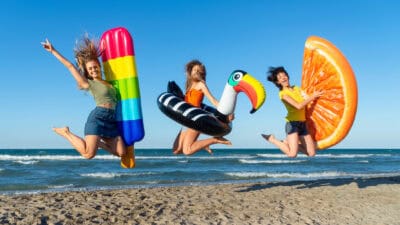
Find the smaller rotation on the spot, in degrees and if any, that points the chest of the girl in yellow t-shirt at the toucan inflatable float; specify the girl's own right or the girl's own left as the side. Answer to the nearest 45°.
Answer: approximately 90° to the girl's own right

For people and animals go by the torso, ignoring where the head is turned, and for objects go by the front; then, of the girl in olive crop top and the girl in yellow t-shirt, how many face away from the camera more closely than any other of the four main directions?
0

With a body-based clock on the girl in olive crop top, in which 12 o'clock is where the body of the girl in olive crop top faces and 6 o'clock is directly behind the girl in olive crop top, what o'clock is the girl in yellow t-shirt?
The girl in yellow t-shirt is roughly at 10 o'clock from the girl in olive crop top.

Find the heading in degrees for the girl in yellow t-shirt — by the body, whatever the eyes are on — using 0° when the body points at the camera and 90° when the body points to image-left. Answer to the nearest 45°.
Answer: approximately 315°

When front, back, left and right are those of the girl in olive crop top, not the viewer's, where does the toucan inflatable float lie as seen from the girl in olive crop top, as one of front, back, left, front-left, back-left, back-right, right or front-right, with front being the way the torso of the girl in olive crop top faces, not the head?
front-left

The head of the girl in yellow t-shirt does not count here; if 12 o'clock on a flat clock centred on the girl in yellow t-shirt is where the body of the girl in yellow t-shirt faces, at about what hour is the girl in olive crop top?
The girl in olive crop top is roughly at 3 o'clock from the girl in yellow t-shirt.

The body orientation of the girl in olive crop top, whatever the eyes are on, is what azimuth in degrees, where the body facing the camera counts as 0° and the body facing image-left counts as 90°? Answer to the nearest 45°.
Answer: approximately 315°
